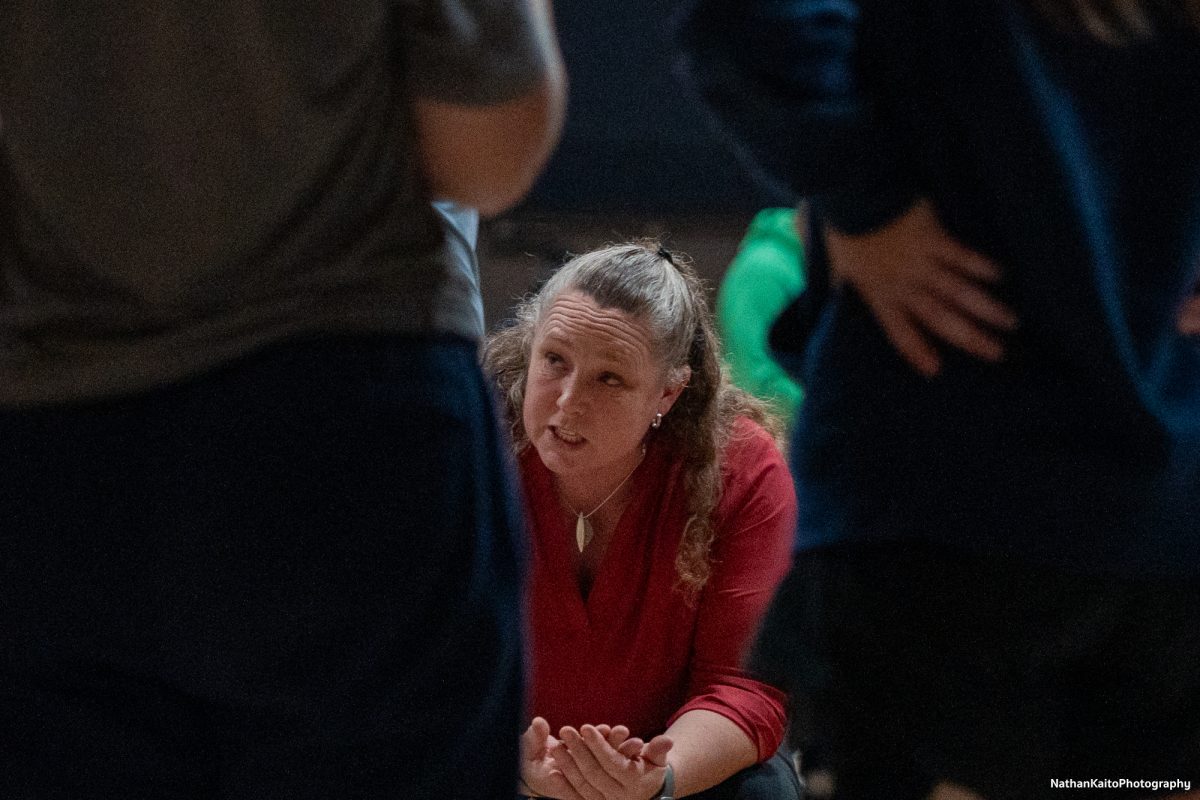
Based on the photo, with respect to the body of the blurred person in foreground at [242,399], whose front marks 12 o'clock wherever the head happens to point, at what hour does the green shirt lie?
The green shirt is roughly at 1 o'clock from the blurred person in foreground.

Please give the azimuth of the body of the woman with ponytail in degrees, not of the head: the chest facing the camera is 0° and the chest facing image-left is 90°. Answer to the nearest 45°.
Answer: approximately 45°

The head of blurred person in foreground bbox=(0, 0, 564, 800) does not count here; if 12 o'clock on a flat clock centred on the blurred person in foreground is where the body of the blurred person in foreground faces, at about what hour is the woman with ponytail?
The woman with ponytail is roughly at 1 o'clock from the blurred person in foreground.

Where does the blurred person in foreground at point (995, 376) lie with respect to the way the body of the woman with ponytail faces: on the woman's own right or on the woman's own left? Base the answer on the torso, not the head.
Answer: on the woman's own left

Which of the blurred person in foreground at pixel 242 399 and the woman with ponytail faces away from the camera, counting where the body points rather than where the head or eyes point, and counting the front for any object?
the blurred person in foreground

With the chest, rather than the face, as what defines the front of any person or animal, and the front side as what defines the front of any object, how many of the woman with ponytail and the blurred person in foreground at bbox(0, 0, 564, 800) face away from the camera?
1

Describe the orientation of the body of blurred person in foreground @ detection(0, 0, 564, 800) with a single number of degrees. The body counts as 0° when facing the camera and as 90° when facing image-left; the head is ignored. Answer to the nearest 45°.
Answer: approximately 180°

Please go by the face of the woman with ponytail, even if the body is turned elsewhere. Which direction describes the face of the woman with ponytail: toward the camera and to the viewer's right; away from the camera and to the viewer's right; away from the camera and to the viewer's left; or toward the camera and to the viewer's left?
toward the camera and to the viewer's left
